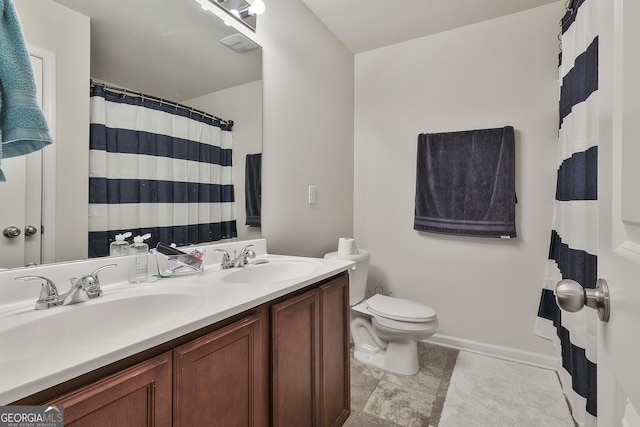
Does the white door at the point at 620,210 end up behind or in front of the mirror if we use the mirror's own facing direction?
in front

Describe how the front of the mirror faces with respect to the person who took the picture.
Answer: facing the viewer and to the right of the viewer

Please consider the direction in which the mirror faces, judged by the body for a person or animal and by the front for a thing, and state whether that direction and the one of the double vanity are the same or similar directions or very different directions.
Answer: same or similar directions

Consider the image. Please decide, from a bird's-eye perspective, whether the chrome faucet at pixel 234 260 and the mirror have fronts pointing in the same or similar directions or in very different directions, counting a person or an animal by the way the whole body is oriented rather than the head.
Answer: same or similar directions

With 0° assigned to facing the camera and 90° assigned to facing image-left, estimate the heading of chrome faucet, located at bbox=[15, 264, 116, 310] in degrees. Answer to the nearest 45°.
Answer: approximately 315°

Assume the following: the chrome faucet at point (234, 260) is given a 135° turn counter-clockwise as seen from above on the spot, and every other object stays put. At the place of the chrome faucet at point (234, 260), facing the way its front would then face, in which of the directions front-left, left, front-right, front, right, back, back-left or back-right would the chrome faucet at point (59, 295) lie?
back-left
